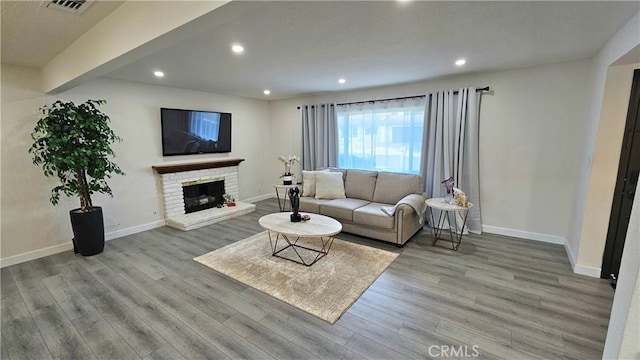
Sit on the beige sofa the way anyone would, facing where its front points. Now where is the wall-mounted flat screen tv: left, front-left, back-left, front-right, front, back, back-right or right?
front-right

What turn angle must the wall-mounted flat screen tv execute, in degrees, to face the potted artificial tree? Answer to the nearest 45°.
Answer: approximately 90° to its right

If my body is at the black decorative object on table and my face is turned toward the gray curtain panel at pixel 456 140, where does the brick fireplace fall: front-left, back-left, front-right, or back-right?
back-left

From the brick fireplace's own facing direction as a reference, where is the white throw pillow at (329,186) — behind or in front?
in front

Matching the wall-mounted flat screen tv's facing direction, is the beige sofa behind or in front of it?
in front

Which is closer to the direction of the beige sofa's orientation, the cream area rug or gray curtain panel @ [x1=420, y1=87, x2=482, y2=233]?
the cream area rug

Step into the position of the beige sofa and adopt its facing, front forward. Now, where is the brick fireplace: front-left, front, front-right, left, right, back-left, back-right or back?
front-right

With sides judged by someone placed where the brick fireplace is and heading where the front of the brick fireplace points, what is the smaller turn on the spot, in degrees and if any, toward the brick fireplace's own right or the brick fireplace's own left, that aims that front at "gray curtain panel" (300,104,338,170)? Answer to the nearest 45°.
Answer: approximately 45° to the brick fireplace's own left

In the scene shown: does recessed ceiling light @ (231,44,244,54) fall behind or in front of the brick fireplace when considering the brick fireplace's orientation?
in front

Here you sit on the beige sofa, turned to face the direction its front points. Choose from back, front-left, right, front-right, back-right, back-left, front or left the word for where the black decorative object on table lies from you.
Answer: front

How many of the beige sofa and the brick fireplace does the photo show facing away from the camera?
0

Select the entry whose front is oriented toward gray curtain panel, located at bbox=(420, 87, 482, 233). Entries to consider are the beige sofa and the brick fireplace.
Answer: the brick fireplace

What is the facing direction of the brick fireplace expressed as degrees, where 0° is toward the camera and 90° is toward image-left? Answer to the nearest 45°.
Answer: approximately 315°

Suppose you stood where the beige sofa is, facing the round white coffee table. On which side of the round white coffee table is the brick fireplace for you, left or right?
right

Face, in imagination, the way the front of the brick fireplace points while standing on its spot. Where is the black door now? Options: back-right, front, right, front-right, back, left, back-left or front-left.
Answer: front

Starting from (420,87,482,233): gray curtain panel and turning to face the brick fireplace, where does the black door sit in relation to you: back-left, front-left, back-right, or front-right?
back-left

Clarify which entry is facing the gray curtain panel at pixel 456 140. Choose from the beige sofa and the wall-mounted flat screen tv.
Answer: the wall-mounted flat screen tv

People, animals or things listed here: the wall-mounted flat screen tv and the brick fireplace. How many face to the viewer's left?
0

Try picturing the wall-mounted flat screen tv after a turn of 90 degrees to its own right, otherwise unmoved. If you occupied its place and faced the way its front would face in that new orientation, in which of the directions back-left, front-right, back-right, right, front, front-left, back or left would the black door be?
left

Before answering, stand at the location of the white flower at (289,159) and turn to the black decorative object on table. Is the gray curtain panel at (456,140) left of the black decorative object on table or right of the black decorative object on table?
left

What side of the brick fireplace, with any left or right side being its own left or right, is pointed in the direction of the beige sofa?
front
